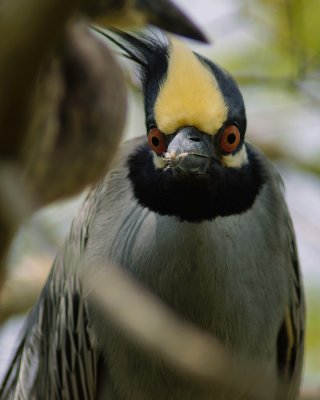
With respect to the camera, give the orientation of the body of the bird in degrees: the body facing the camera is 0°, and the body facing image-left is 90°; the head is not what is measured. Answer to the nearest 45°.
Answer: approximately 0°
